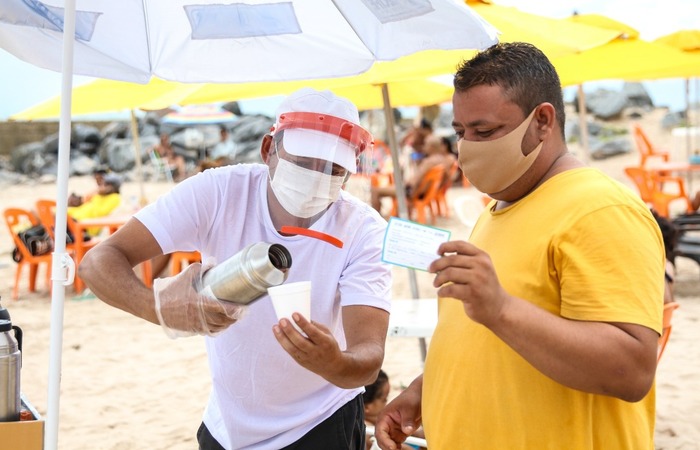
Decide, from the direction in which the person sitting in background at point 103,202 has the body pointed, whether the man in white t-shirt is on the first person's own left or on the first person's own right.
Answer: on the first person's own left

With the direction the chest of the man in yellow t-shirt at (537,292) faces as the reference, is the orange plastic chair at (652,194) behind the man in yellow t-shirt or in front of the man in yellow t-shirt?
behind

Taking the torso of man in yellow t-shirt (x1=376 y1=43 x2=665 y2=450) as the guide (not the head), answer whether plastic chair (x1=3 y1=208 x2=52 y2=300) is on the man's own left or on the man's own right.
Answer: on the man's own right

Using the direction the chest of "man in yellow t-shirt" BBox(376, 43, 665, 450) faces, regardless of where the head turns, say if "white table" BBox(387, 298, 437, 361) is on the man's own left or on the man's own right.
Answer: on the man's own right

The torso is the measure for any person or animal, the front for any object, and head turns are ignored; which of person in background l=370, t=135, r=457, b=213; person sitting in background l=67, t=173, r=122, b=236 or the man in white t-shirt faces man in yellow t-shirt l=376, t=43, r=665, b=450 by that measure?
the man in white t-shirt

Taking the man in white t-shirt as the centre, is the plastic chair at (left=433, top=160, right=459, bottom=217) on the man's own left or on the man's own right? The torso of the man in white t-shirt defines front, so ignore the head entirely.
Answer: on the man's own left

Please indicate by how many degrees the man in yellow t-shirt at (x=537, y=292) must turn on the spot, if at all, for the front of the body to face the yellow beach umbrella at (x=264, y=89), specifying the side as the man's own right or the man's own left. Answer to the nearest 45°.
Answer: approximately 90° to the man's own right

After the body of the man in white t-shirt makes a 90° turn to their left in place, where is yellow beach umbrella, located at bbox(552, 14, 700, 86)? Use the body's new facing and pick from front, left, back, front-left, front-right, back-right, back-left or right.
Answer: front

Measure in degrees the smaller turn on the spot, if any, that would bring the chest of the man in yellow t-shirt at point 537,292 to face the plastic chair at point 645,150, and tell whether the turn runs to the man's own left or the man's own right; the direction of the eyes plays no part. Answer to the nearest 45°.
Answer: approximately 135° to the man's own right
